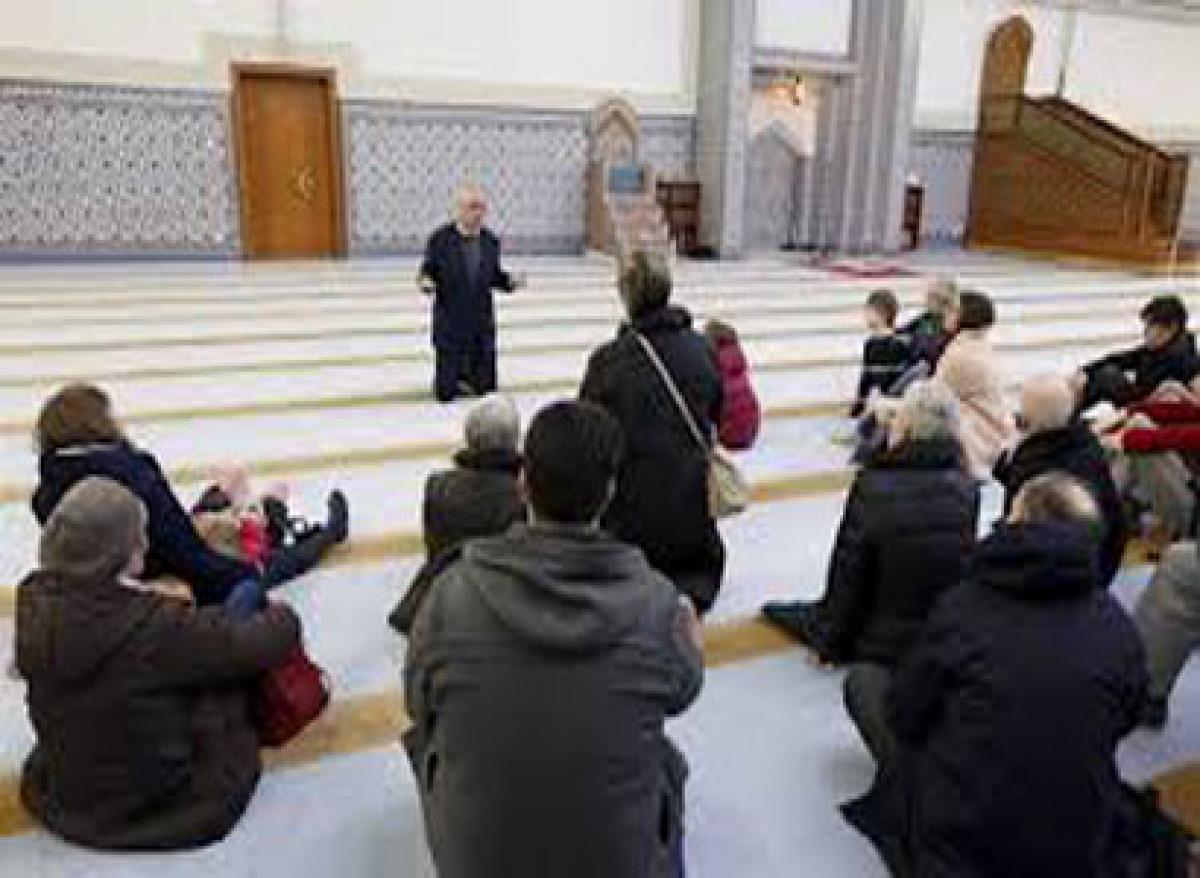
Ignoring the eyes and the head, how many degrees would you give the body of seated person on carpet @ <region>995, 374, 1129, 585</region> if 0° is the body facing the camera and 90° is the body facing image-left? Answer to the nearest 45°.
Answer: approximately 135°

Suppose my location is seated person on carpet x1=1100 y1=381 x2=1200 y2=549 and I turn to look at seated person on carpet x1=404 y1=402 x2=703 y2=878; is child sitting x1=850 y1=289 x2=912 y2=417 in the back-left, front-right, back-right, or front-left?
back-right

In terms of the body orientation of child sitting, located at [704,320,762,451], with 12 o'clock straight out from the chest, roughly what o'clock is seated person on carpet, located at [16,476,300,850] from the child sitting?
The seated person on carpet is roughly at 8 o'clock from the child sitting.

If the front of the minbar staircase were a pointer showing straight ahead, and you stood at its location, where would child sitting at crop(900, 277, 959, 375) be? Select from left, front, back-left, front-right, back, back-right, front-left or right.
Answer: front-right

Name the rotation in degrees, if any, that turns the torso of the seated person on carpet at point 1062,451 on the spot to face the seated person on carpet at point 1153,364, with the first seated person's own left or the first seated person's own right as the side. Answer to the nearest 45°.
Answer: approximately 45° to the first seated person's own right

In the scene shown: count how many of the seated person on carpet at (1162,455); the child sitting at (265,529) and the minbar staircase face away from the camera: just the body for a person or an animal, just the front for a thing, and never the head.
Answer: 0

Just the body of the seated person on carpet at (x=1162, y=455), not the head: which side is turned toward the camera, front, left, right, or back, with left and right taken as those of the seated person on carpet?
left

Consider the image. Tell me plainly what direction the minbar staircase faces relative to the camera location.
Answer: facing the viewer and to the right of the viewer

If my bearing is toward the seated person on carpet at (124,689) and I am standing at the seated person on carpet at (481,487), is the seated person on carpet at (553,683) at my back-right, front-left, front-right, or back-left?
front-left

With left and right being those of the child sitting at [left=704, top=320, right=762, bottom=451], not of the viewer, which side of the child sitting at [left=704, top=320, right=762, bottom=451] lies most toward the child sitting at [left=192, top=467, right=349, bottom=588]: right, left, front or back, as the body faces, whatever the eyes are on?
left

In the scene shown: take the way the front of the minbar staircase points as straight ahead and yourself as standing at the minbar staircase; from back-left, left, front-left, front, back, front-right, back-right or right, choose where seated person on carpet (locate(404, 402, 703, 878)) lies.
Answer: front-right

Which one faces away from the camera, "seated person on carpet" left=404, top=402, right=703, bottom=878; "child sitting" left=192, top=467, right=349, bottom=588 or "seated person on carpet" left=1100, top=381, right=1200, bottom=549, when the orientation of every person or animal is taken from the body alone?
"seated person on carpet" left=404, top=402, right=703, bottom=878

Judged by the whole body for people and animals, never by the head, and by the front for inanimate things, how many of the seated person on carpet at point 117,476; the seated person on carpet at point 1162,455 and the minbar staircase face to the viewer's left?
1

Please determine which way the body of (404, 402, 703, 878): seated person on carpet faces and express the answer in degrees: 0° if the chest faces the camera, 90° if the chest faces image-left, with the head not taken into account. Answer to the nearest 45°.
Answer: approximately 180°

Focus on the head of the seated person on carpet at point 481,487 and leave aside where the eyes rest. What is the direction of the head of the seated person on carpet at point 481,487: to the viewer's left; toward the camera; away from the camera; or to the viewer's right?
away from the camera

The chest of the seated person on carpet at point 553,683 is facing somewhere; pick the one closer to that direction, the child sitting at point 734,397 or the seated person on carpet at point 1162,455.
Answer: the child sitting

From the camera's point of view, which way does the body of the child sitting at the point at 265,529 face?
to the viewer's right

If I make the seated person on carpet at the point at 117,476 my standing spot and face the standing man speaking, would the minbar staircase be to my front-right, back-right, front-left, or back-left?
front-right

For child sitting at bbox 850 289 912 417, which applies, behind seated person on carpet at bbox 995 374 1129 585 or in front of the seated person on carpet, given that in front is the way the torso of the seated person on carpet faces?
in front
